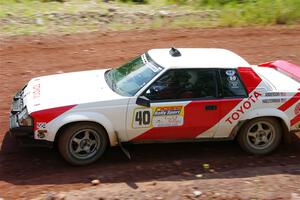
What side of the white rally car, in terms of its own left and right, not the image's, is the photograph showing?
left
